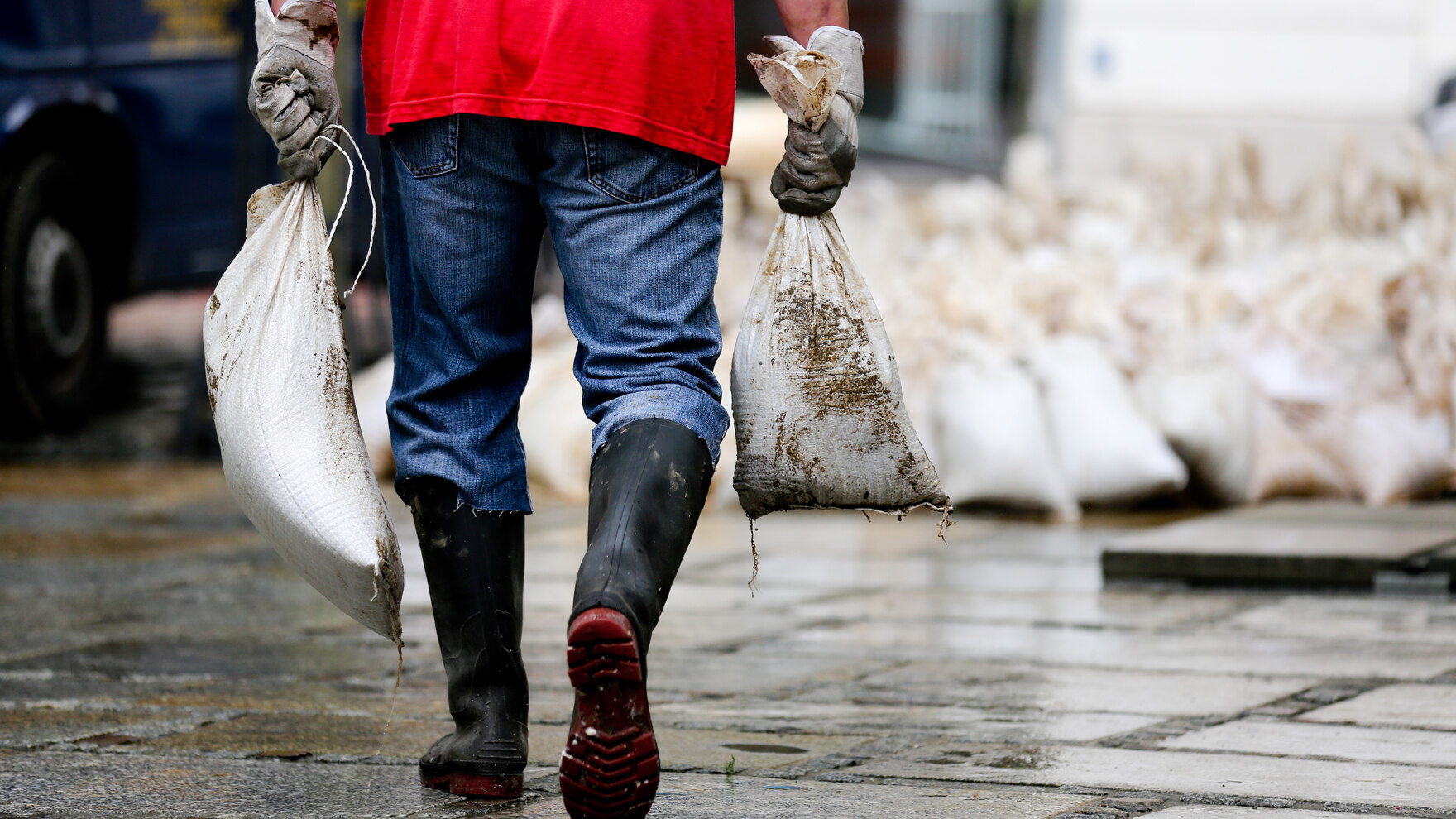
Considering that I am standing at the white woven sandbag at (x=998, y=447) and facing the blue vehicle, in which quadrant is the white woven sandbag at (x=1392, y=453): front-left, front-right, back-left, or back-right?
back-right
